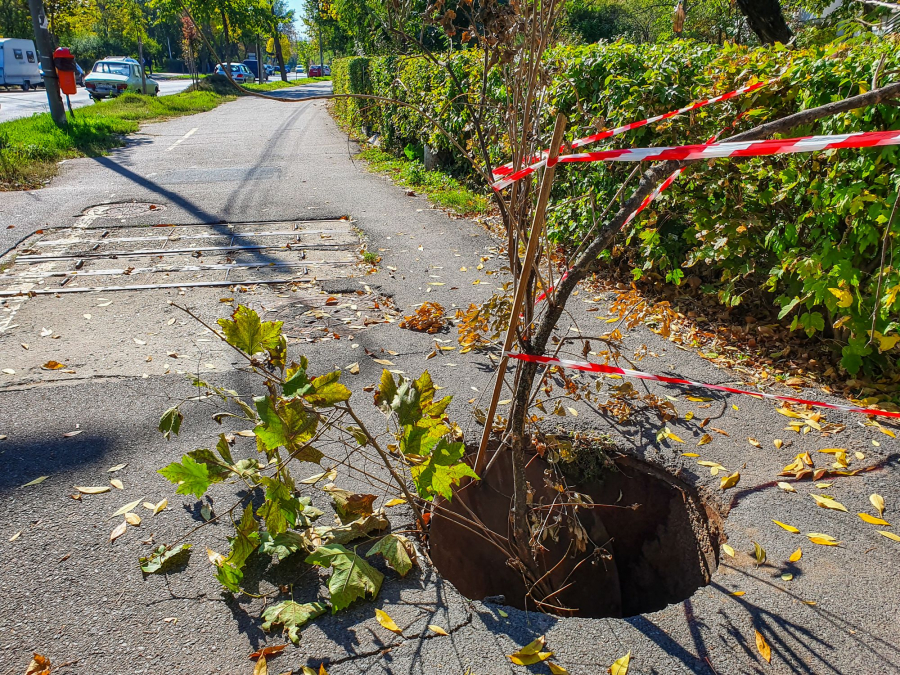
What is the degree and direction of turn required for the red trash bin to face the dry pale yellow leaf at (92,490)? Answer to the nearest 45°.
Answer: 0° — it already faces it

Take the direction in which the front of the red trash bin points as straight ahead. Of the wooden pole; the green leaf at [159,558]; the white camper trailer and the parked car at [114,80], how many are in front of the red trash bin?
2

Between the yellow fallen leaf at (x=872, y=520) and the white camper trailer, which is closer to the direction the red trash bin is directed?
the yellow fallen leaf

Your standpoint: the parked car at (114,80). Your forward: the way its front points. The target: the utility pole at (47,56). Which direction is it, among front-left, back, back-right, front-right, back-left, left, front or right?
back-right

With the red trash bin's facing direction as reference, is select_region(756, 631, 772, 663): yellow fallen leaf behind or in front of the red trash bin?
in front

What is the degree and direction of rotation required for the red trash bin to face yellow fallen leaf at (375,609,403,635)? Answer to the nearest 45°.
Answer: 0° — it already faces it

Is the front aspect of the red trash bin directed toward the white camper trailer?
no

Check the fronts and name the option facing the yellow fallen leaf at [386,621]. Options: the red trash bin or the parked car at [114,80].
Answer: the red trash bin

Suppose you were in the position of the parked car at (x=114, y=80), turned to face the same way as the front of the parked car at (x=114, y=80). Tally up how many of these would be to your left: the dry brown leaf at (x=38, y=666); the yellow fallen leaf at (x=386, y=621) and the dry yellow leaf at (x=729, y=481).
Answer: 0

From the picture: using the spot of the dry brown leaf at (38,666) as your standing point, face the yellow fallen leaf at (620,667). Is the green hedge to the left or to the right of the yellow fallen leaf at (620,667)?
left
